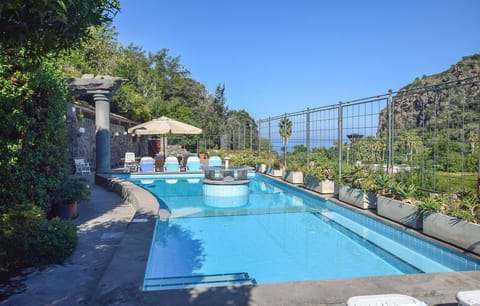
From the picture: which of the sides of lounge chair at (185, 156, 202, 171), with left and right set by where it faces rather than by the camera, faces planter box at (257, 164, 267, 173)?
left

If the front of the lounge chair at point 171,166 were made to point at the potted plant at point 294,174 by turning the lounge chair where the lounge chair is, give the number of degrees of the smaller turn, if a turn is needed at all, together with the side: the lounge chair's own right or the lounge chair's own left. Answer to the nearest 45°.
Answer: approximately 45° to the lounge chair's own left

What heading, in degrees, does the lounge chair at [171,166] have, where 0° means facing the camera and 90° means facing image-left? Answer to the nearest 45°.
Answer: approximately 0°

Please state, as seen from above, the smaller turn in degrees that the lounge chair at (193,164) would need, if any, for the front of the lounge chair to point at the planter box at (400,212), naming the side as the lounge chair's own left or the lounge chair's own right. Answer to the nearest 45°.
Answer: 0° — it already faces it

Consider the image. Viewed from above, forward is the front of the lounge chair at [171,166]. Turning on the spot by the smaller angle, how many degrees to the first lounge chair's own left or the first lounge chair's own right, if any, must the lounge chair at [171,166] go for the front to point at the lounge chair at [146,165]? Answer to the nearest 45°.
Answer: approximately 90° to the first lounge chair's own right

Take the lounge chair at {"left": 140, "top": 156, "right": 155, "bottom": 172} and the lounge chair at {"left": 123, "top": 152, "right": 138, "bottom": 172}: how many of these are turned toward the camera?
2

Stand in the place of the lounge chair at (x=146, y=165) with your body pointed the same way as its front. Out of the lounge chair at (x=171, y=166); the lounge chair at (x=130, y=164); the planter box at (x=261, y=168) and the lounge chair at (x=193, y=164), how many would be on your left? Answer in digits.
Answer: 3

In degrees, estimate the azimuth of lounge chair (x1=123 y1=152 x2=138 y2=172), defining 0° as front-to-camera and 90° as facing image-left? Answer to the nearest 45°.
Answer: approximately 0°

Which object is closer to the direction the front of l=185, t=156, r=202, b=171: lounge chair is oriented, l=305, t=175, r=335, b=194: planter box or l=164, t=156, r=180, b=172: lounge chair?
the planter box
